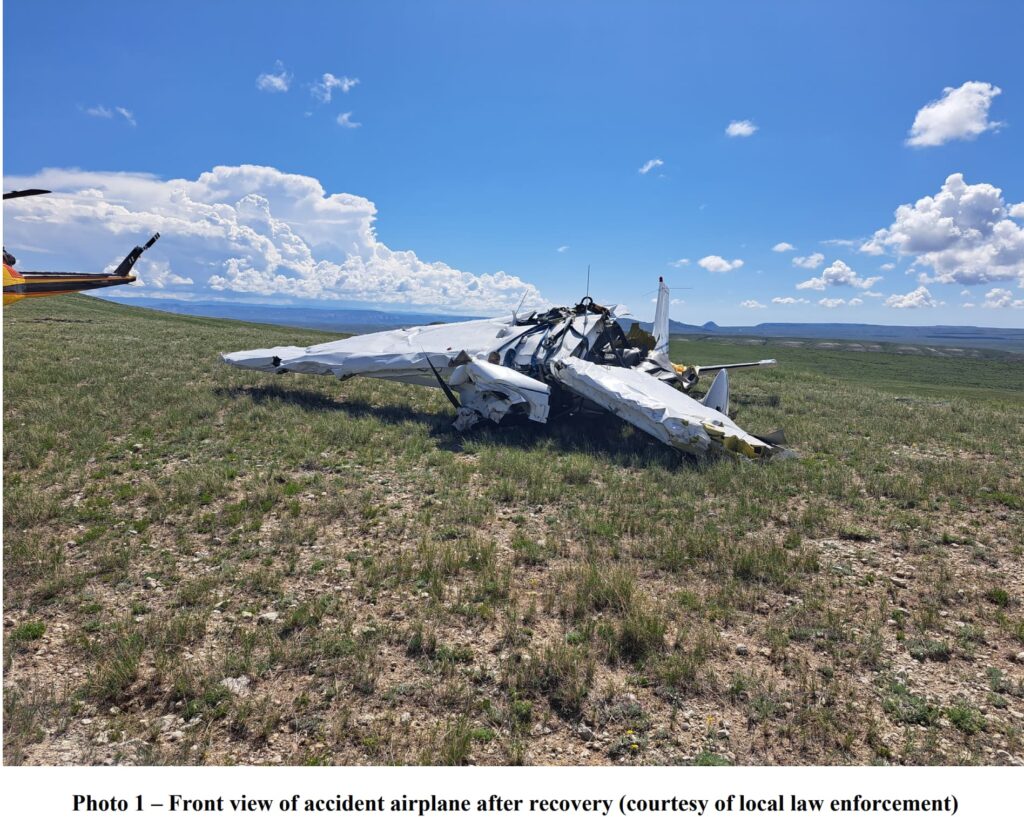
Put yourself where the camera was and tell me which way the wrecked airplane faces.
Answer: facing the viewer and to the left of the viewer

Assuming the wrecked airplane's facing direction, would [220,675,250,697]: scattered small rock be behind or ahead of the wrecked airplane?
ahead
